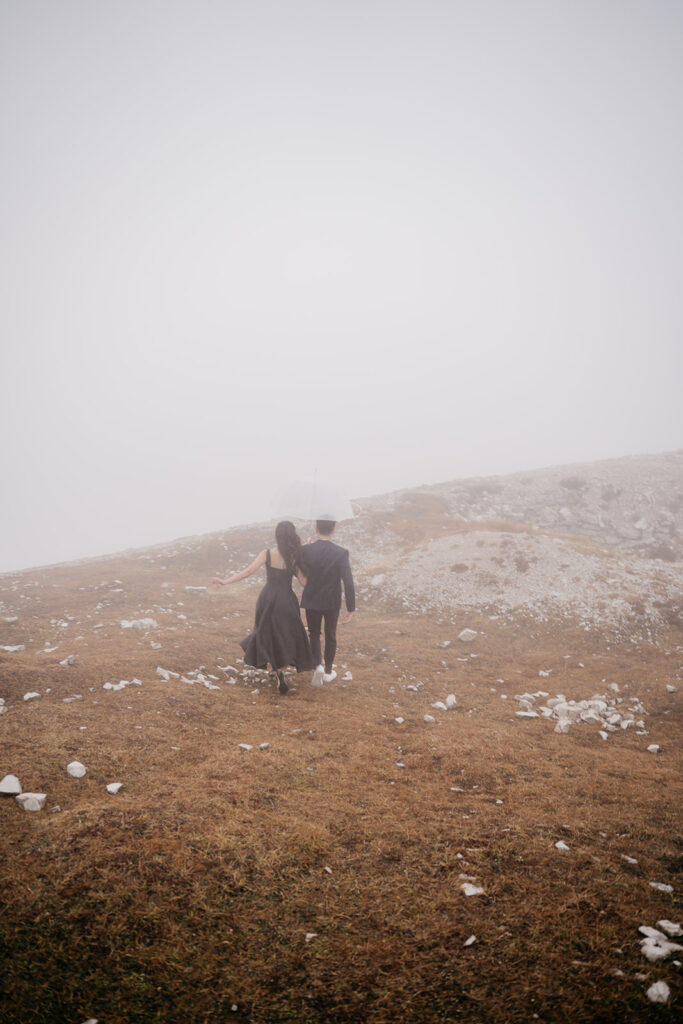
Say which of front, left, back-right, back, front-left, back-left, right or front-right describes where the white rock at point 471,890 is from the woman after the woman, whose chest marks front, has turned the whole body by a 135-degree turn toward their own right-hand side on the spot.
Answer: front-right

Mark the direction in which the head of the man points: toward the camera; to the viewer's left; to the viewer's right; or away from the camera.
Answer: away from the camera

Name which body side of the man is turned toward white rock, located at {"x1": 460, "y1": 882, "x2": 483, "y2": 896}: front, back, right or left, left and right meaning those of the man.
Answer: back

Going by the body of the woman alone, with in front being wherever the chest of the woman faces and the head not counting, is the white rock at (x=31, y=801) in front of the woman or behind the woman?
behind

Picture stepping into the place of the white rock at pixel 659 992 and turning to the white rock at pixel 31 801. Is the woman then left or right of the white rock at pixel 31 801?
right

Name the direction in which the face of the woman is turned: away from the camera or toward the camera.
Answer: away from the camera

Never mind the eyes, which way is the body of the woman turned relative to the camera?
away from the camera

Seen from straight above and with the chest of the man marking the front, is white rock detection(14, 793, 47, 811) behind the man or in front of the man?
behind

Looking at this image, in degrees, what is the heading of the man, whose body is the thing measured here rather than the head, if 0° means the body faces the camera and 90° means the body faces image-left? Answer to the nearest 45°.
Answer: approximately 180°

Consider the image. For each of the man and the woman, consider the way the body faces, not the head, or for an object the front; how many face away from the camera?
2

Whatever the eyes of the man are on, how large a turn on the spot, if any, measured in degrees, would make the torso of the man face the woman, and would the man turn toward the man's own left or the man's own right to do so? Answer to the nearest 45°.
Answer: approximately 90° to the man's own left
